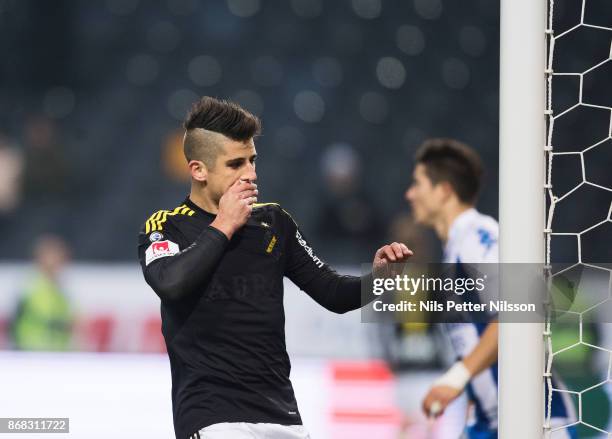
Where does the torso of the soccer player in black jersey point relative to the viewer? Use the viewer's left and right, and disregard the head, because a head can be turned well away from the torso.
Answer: facing the viewer and to the right of the viewer

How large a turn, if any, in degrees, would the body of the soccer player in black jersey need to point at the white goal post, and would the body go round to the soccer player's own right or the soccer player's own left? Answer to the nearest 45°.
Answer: approximately 45° to the soccer player's own left
